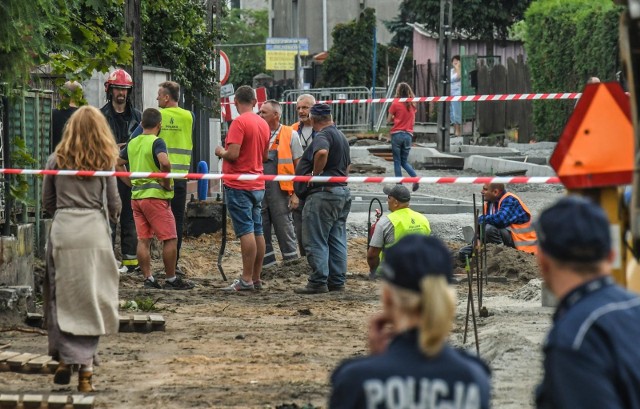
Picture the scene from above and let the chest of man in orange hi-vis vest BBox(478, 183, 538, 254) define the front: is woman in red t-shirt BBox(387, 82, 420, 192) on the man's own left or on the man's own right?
on the man's own right

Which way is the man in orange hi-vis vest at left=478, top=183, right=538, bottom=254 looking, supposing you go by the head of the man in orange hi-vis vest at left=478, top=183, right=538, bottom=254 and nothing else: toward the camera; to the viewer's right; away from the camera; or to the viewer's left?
to the viewer's left

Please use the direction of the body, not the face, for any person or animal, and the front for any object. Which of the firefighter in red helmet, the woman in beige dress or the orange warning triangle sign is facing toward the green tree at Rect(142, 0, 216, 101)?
the woman in beige dress

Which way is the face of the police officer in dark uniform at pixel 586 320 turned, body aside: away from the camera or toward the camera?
away from the camera

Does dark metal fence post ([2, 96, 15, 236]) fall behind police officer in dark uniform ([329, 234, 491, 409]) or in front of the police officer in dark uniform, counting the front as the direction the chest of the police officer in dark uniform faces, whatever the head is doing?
in front

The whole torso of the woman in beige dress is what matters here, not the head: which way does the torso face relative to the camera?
away from the camera

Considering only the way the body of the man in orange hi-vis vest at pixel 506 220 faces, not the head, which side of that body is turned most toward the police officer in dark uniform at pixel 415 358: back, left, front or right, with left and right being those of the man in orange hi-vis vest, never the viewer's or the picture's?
left

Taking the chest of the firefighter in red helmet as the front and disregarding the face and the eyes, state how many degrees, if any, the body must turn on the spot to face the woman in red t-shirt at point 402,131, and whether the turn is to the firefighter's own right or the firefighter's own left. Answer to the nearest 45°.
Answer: approximately 135° to the firefighter's own left

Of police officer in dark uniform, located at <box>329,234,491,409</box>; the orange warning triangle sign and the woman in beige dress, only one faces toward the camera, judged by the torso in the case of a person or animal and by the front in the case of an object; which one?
the orange warning triangle sign

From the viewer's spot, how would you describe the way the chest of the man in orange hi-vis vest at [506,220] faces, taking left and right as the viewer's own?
facing to the left of the viewer

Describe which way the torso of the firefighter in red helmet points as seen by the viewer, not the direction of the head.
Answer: toward the camera

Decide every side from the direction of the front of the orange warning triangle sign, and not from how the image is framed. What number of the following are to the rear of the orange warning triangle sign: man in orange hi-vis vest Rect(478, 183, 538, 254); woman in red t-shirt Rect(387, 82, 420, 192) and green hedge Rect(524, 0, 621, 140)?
3

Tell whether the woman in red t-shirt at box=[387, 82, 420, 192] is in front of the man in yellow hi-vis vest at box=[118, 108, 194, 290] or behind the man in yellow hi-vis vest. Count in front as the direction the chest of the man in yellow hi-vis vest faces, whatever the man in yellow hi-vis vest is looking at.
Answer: in front

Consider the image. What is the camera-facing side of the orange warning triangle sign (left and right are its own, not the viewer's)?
front

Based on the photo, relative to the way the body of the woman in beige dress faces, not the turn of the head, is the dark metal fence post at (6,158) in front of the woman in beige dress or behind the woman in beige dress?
in front
